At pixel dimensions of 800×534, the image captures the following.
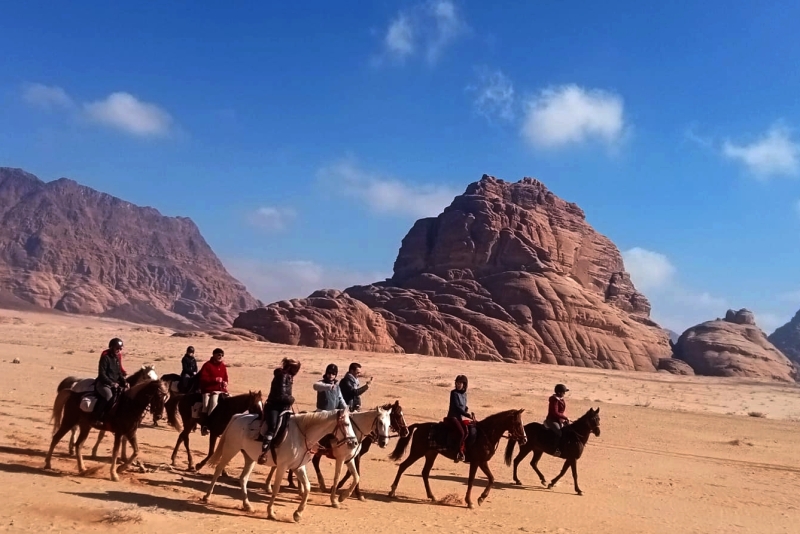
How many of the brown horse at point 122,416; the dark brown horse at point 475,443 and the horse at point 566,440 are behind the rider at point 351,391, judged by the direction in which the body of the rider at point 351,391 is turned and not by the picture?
1

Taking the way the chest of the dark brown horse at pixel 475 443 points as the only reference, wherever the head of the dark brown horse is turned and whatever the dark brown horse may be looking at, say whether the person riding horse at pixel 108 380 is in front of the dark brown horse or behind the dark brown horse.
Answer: behind

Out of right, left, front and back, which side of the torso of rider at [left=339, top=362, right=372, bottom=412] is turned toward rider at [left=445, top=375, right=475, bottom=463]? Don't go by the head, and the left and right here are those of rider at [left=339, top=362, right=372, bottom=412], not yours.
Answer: front

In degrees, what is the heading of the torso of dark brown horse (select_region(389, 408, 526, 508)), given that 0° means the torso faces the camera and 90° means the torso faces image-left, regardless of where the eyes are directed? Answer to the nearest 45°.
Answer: approximately 270°

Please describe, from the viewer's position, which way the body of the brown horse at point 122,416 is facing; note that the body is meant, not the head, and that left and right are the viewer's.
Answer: facing to the right of the viewer

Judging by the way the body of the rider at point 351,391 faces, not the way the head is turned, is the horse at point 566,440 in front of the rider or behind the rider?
in front

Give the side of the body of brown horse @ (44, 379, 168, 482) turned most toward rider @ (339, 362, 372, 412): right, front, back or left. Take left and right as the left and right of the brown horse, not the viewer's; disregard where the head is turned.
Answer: front

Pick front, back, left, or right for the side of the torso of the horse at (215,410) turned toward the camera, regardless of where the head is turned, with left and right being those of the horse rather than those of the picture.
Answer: right

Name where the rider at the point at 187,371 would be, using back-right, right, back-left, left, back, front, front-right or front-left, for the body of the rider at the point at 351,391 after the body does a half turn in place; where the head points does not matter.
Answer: front-right

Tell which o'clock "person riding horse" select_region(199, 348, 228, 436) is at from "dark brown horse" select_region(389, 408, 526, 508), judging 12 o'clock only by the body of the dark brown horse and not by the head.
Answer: The person riding horse is roughly at 6 o'clock from the dark brown horse.

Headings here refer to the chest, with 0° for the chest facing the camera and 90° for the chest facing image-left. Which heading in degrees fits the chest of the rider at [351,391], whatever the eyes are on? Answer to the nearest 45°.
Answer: approximately 270°
